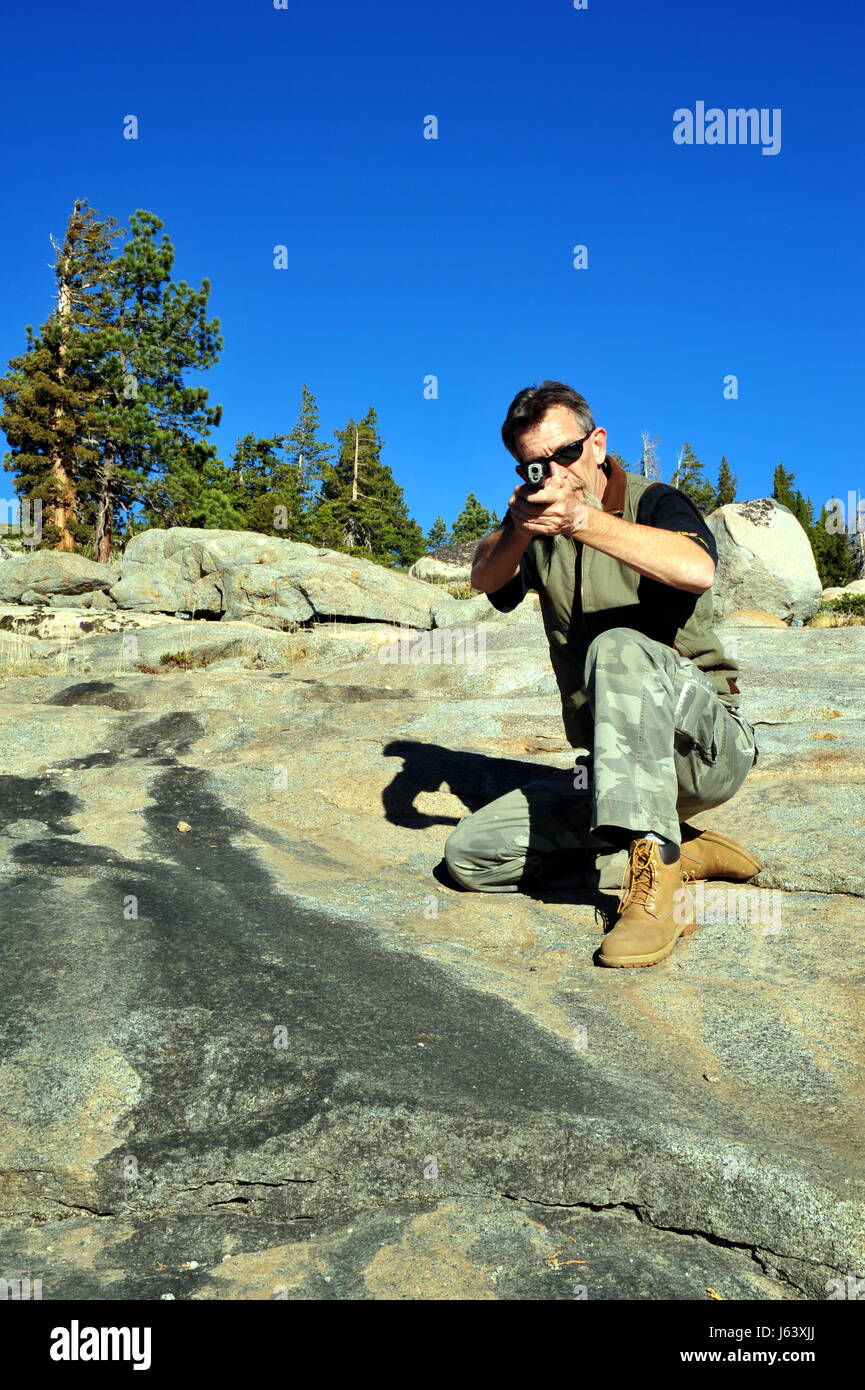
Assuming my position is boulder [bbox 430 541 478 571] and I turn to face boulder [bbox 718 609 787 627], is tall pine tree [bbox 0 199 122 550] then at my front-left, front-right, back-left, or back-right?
back-right

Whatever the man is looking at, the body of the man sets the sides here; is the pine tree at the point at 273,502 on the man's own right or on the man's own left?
on the man's own right

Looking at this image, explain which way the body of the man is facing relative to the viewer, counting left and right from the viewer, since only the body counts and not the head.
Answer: facing the viewer and to the left of the viewer

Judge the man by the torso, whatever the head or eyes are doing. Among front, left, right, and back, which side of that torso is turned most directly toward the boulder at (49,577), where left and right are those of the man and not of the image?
right

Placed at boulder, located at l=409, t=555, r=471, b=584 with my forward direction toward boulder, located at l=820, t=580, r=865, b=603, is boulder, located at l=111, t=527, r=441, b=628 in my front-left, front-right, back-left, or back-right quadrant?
back-right

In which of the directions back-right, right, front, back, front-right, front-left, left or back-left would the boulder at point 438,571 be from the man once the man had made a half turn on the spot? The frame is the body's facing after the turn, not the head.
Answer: front-left

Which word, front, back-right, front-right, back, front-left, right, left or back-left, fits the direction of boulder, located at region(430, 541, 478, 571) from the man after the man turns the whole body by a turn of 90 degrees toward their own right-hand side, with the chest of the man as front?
front-right
